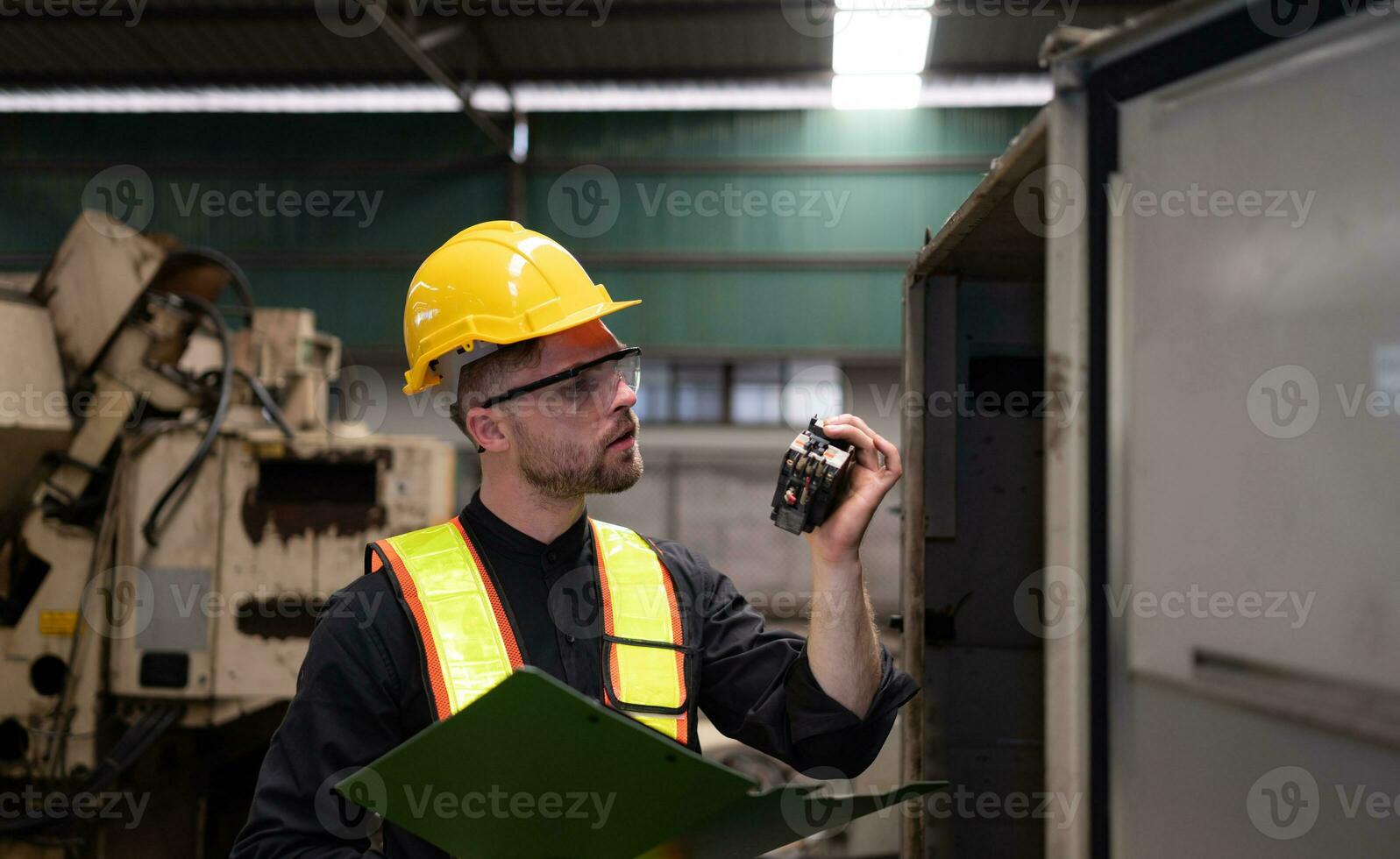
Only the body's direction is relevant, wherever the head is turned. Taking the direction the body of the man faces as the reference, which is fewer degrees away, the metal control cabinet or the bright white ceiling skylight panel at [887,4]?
the metal control cabinet

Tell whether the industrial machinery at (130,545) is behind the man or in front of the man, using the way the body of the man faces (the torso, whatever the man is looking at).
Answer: behind

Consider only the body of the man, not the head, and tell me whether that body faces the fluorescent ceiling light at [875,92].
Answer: no

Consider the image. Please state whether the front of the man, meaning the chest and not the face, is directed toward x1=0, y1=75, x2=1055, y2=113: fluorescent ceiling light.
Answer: no

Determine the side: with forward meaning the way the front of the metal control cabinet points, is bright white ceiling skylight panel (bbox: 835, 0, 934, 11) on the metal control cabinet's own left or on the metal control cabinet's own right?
on the metal control cabinet's own right

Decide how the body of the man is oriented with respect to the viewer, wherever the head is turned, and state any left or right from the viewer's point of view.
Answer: facing the viewer and to the right of the viewer

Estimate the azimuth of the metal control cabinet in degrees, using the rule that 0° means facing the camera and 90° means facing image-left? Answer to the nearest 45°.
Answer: approximately 45°

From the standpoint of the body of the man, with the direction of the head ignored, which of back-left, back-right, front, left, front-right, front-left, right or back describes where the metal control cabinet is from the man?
front

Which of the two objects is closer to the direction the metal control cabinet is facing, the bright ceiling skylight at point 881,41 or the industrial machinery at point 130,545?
the industrial machinery

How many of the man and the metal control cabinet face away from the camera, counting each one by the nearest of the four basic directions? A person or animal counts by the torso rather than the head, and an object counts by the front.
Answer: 0

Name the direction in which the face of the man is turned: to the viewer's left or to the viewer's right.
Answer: to the viewer's right

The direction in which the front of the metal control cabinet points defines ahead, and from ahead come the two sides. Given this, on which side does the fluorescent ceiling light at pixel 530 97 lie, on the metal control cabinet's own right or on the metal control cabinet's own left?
on the metal control cabinet's own right

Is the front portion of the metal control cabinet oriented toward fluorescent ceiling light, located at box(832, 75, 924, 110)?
no
